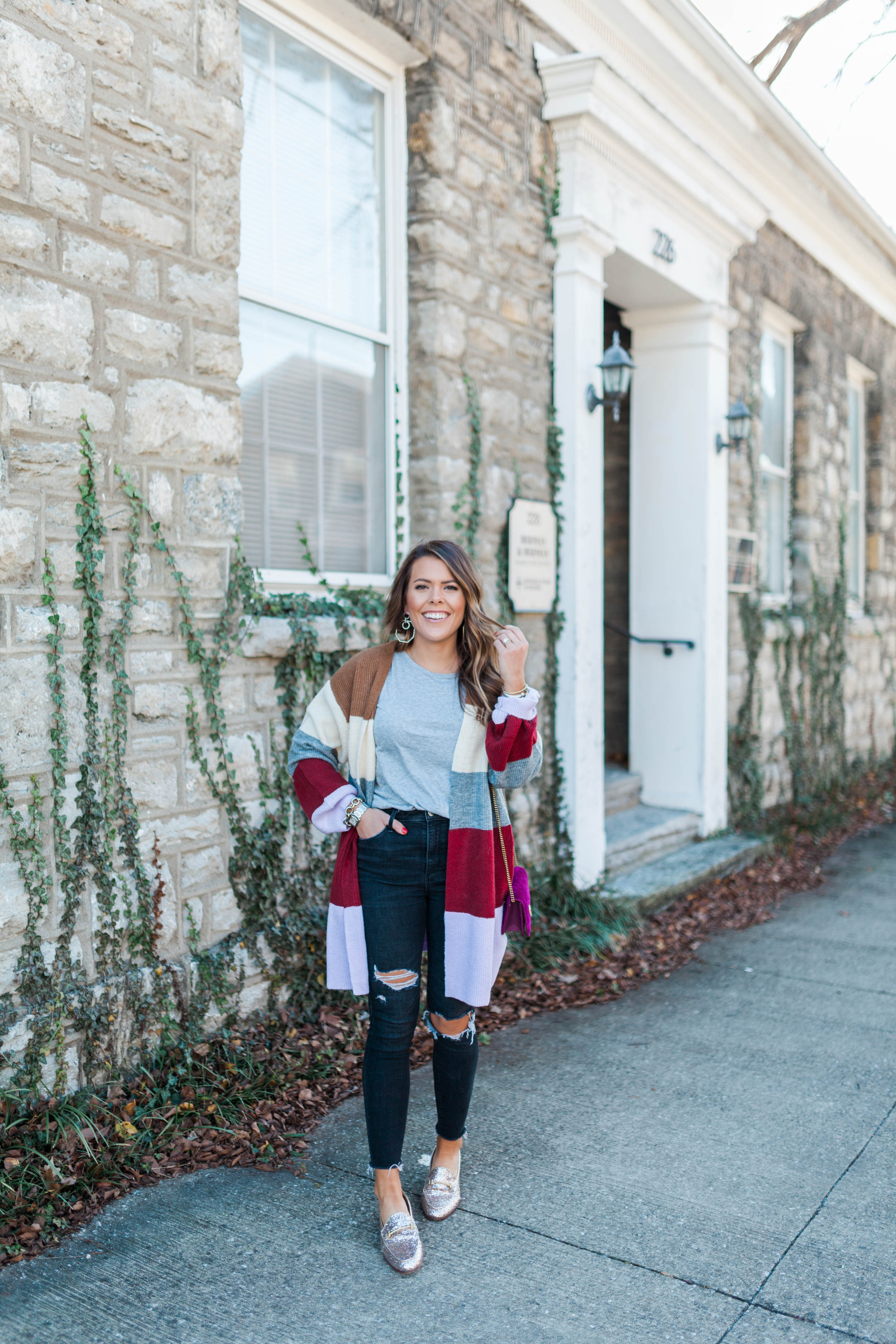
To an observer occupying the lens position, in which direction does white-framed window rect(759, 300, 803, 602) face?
facing to the right of the viewer

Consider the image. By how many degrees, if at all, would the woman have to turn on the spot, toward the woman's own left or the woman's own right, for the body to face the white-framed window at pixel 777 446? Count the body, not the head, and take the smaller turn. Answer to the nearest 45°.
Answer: approximately 135° to the woman's own left

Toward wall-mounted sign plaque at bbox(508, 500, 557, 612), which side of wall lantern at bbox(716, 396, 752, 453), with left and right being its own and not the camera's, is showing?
right

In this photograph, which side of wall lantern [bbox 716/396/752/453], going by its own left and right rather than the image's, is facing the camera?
right

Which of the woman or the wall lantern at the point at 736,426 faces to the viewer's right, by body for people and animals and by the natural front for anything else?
the wall lantern

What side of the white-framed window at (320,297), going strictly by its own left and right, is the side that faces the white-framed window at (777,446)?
left

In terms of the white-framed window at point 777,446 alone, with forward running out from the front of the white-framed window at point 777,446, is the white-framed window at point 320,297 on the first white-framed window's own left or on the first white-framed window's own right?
on the first white-framed window's own right

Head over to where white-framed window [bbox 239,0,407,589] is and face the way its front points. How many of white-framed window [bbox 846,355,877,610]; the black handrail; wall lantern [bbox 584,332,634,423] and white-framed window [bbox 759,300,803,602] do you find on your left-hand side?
4
